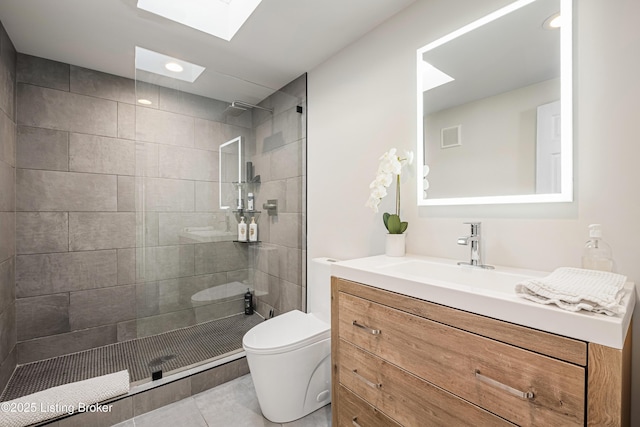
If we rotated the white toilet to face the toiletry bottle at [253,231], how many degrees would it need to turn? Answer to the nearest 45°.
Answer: approximately 135° to its right

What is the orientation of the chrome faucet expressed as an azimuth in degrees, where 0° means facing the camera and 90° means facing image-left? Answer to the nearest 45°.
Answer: approximately 45°

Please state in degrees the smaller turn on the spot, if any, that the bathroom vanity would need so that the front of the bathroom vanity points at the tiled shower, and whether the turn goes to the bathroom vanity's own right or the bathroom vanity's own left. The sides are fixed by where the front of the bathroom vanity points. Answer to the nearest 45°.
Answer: approximately 45° to the bathroom vanity's own right

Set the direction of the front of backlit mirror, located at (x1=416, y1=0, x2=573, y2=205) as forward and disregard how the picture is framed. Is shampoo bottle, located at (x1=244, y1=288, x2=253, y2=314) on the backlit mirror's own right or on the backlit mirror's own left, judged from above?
on the backlit mirror's own right

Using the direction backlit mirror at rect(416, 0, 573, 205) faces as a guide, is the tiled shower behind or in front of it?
in front
